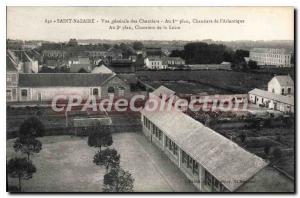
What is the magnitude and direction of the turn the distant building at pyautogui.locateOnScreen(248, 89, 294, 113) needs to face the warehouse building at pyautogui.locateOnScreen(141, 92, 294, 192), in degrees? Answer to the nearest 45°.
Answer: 0° — it already faces it

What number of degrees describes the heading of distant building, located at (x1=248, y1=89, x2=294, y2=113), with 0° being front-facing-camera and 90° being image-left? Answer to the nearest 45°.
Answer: approximately 45°

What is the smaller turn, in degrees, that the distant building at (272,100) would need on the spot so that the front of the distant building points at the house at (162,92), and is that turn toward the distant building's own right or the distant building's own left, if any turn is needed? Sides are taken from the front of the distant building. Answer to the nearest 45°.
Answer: approximately 45° to the distant building's own right

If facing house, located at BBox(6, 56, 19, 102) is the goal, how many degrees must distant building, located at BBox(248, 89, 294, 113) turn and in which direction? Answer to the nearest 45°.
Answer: approximately 45° to its right
